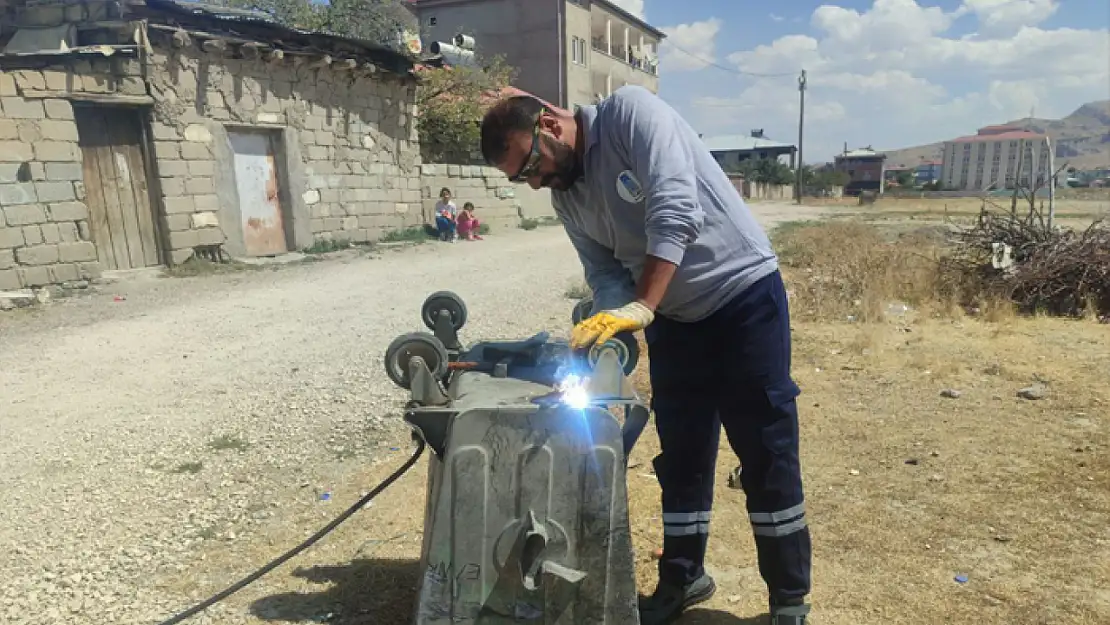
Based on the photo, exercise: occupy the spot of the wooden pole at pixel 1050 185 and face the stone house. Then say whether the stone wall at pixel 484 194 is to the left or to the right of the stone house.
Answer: right

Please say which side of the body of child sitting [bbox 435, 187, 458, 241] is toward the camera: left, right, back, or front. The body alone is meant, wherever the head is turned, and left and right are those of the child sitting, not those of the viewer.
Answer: front

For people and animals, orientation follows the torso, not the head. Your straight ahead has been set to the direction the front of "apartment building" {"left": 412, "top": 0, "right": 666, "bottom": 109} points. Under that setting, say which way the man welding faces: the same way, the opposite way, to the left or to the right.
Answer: to the right

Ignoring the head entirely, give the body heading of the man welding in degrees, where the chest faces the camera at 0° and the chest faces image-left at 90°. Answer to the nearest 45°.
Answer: approximately 45°

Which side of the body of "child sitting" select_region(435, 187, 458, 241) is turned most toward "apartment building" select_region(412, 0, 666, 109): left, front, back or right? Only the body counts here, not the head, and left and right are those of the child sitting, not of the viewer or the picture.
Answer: back

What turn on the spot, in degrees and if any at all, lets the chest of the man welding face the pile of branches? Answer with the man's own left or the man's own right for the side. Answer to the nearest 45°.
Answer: approximately 180°

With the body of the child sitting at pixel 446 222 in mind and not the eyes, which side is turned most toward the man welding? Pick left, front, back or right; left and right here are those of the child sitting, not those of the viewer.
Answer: front

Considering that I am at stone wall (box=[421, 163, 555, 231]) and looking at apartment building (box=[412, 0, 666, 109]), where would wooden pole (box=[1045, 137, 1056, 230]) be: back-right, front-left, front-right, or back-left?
back-right

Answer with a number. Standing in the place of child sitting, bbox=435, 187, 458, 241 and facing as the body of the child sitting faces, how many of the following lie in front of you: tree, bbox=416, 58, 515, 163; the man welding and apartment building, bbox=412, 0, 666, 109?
1

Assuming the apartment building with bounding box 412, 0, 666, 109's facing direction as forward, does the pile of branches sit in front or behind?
in front

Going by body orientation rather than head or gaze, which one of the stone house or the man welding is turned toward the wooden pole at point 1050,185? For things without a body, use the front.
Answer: the stone house

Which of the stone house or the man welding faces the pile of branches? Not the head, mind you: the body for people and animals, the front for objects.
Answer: the stone house

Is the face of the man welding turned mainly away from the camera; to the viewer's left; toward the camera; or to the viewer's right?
to the viewer's left

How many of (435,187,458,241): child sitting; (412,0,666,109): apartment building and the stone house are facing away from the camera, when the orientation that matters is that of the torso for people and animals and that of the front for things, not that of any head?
0

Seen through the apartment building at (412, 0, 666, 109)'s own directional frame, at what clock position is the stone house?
The stone house is roughly at 2 o'clock from the apartment building.

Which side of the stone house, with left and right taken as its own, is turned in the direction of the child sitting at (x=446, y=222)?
left

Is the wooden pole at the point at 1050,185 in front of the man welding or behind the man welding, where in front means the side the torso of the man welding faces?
behind
